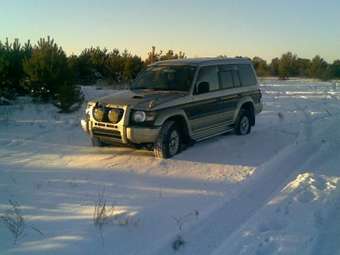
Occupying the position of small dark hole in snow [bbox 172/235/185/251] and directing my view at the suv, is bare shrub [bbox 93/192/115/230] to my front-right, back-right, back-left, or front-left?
front-left

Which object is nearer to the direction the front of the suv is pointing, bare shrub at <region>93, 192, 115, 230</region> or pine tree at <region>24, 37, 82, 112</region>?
the bare shrub

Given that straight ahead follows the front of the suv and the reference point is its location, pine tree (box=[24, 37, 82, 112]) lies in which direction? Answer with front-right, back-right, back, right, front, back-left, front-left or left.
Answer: right

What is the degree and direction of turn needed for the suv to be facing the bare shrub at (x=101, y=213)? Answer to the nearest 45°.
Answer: approximately 45° to its left

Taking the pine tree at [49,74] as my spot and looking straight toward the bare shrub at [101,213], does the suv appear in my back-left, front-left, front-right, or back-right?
front-left

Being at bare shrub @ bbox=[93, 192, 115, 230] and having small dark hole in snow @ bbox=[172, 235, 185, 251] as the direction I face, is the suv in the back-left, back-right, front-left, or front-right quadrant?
back-left

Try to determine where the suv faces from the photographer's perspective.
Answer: facing the viewer and to the left of the viewer

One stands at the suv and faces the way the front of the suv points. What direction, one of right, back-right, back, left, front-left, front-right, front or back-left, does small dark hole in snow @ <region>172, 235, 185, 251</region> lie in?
front-left

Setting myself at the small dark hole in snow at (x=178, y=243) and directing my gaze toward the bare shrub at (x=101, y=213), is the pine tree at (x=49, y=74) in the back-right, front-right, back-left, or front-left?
front-right

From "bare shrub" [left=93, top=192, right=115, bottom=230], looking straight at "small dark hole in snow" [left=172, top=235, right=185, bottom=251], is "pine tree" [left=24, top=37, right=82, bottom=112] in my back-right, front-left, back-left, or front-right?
back-left
